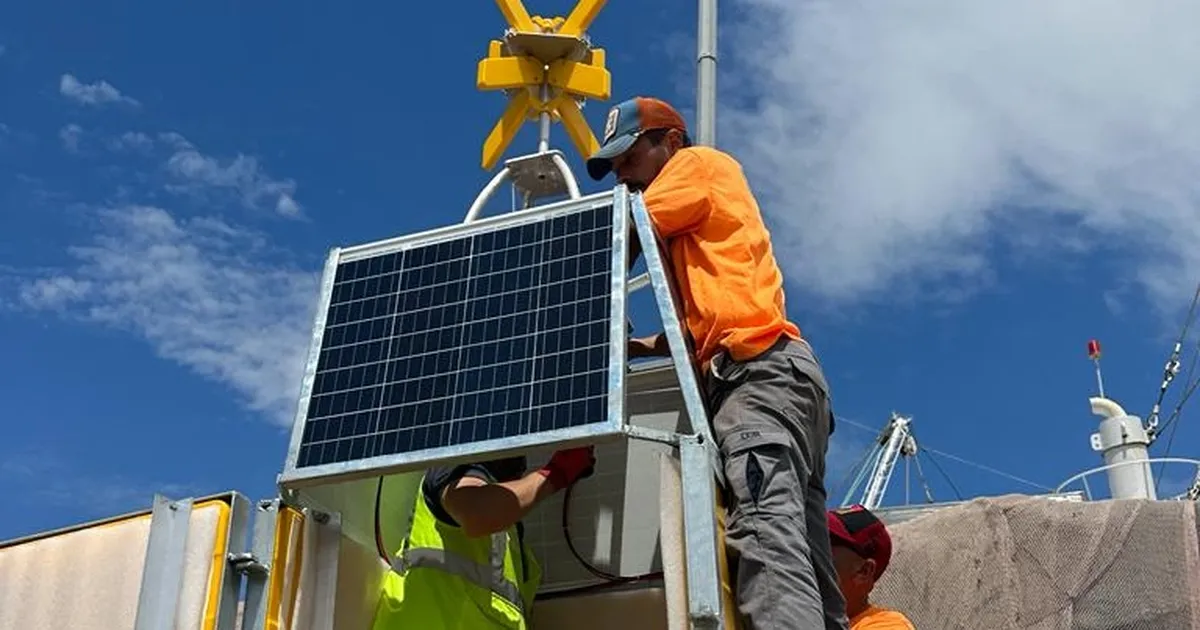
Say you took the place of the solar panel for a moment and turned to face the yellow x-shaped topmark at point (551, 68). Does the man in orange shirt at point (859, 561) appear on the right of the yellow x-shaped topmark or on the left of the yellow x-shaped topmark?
right

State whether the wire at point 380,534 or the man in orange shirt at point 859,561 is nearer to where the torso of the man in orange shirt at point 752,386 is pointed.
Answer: the wire

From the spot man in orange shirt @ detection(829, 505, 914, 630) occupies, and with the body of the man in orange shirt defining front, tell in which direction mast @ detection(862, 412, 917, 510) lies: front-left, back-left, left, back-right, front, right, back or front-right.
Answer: right

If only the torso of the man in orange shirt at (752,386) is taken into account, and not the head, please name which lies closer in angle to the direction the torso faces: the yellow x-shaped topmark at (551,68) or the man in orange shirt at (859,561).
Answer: the yellow x-shaped topmark

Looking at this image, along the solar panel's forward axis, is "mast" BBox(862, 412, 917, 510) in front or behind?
behind

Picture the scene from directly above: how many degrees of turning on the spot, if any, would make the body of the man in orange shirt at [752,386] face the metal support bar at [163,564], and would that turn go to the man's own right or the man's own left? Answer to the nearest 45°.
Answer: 0° — they already face it

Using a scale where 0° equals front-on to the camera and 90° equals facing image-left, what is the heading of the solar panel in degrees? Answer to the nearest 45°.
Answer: approximately 45°

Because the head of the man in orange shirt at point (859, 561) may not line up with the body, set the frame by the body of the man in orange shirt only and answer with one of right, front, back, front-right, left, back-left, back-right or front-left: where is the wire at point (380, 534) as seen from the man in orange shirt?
front-left

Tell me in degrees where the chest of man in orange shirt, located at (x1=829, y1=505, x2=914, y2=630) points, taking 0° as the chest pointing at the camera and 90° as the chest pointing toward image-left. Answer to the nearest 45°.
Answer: approximately 90°

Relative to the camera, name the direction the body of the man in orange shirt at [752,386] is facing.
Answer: to the viewer's left

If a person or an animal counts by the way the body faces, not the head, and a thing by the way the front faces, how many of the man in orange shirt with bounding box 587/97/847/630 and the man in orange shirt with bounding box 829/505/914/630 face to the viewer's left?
2

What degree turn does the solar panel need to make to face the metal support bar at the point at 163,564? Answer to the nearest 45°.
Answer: approximately 45° to its right

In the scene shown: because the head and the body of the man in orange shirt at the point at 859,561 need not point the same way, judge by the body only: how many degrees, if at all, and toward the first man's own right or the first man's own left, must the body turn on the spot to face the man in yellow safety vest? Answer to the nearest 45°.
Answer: approximately 45° to the first man's own left
